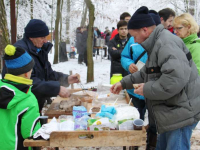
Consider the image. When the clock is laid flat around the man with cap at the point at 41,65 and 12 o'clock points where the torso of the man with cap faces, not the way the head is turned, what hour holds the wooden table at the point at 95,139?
The wooden table is roughly at 1 o'clock from the man with cap.

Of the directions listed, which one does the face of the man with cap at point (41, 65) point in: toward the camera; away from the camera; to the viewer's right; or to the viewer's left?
to the viewer's right

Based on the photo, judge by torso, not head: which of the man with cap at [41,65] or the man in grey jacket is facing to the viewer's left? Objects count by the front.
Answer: the man in grey jacket

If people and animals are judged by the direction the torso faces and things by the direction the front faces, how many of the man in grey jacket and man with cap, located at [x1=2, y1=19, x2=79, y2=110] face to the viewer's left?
1

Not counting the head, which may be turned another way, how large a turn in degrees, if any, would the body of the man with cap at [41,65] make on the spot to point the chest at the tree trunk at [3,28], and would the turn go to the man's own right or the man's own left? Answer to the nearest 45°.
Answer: approximately 135° to the man's own left

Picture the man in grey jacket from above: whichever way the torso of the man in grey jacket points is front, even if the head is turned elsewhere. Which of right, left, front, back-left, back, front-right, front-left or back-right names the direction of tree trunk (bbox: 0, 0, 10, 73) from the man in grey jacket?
front-right

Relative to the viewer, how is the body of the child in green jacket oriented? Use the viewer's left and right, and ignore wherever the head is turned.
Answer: facing away from the viewer and to the right of the viewer

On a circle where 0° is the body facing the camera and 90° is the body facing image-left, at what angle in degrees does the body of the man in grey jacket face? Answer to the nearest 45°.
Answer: approximately 90°

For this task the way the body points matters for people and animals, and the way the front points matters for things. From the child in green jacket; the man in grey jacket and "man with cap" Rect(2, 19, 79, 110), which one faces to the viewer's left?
the man in grey jacket

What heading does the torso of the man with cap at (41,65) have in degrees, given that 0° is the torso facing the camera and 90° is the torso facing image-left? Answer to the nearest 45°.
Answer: approximately 315°
